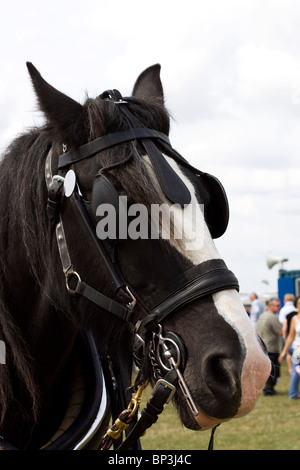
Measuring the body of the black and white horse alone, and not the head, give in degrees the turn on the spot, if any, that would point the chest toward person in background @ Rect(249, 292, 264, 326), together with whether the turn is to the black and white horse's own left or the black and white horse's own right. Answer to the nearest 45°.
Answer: approximately 135° to the black and white horse's own left

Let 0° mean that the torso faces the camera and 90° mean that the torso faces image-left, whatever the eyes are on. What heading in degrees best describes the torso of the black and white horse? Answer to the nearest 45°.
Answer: approximately 315°
